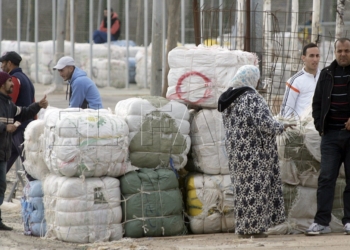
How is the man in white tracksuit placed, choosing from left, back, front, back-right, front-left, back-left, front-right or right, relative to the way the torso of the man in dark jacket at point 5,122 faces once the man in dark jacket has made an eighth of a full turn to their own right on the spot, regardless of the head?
front-left

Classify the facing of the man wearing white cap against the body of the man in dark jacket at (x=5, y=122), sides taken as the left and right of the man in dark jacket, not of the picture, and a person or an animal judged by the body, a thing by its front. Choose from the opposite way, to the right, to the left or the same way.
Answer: the opposite way

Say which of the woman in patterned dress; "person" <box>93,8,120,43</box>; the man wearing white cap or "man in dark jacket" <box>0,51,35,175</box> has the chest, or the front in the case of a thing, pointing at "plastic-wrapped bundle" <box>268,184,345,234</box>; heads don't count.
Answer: the woman in patterned dress

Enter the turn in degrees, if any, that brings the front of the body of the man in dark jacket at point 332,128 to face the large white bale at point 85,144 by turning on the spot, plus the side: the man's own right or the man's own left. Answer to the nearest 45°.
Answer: approximately 90° to the man's own right

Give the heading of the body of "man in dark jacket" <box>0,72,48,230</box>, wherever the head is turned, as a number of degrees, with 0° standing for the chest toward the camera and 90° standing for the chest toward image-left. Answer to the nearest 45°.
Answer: approximately 270°

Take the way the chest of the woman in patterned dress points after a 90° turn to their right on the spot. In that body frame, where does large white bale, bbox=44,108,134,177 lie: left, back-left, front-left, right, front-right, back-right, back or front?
back-right

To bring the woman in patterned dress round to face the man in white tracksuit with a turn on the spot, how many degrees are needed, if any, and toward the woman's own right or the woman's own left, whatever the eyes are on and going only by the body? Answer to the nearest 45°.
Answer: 0° — they already face them

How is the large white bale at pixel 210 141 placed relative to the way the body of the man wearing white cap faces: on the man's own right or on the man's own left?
on the man's own left

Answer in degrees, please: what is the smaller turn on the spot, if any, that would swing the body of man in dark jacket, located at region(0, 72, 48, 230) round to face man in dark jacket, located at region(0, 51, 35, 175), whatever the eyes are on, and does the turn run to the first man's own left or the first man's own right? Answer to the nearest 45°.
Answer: approximately 90° to the first man's own left

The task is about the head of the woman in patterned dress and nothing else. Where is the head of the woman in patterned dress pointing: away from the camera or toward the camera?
away from the camera

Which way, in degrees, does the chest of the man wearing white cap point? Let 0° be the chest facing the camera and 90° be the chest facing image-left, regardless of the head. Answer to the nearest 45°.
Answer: approximately 90°

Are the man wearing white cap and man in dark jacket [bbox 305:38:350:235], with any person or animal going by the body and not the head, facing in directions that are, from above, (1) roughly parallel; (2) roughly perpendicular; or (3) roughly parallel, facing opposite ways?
roughly perpendicular
